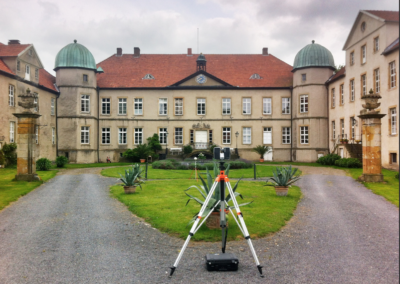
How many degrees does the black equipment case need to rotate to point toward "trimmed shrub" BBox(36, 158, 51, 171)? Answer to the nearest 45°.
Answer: approximately 135° to its right

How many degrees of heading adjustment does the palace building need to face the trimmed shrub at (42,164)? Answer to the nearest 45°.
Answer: approximately 45° to its right

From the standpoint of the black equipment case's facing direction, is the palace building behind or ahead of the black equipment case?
behind

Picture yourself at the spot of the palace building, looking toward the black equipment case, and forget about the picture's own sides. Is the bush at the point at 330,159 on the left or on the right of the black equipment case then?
left

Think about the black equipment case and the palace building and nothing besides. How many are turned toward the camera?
2

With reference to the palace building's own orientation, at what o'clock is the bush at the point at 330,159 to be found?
The bush is roughly at 10 o'clock from the palace building.

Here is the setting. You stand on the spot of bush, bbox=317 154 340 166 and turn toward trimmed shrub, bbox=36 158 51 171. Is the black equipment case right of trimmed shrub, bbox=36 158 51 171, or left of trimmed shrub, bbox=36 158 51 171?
left

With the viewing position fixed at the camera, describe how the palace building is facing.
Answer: facing the viewer

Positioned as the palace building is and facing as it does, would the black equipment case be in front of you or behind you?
in front

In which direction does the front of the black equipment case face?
toward the camera
